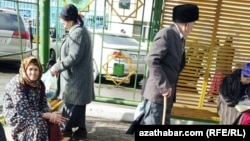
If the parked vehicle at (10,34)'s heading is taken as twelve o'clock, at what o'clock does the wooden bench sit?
The wooden bench is roughly at 5 o'clock from the parked vehicle.

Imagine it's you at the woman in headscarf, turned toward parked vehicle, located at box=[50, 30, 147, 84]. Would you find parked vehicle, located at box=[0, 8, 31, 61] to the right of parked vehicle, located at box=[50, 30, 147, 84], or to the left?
left

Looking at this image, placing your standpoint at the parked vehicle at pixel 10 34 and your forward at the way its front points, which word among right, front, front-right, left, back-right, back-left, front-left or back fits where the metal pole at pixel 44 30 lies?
back

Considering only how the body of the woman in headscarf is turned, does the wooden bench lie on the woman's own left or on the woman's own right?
on the woman's own left
